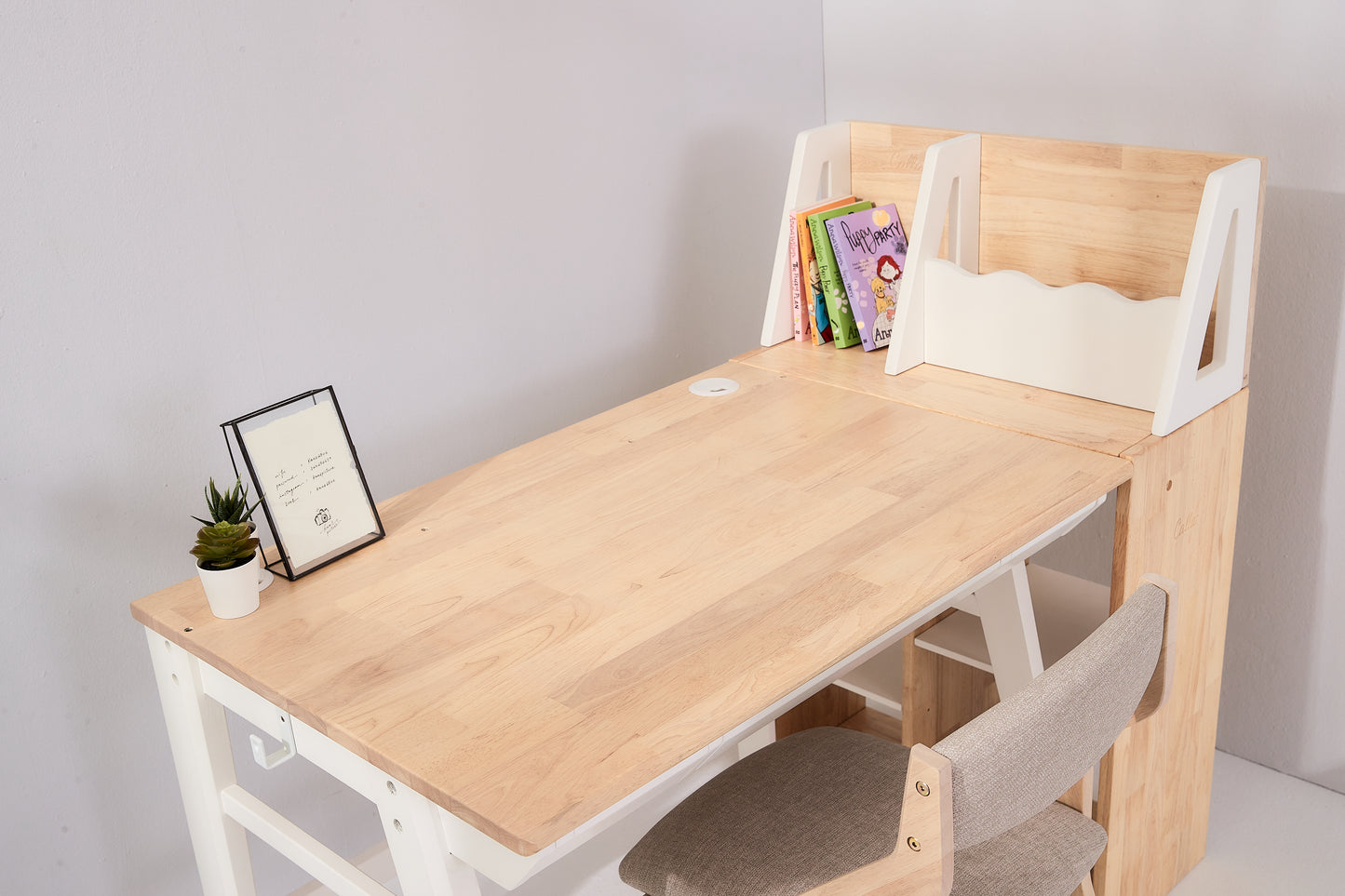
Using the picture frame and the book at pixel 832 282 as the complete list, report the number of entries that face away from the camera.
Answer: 0

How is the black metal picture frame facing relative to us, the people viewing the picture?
facing the viewer and to the right of the viewer

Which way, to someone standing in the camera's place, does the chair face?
facing away from the viewer and to the left of the viewer

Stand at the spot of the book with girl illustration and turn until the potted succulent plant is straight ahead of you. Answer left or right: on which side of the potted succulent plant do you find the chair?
left

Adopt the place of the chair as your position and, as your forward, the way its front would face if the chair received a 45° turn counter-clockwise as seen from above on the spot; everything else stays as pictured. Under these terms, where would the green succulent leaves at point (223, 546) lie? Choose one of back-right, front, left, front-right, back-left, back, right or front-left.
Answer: front

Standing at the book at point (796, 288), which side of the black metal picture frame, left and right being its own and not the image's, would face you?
left
